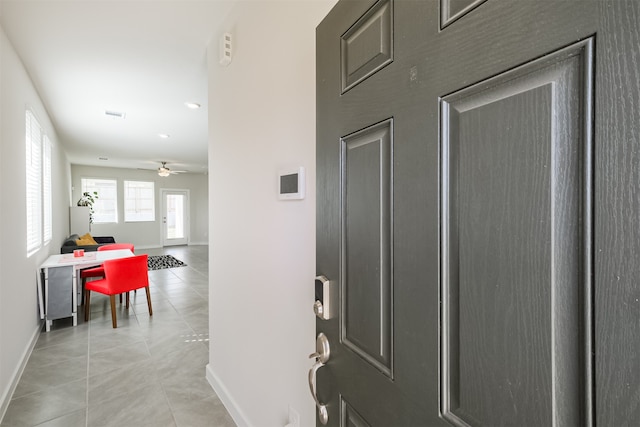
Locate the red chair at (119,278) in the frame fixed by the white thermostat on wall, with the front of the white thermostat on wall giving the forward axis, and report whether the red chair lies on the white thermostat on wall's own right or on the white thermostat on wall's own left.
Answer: on the white thermostat on wall's own right

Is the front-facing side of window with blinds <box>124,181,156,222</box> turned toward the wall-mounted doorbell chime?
yes

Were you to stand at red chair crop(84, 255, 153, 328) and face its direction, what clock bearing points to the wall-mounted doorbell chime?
The wall-mounted doorbell chime is roughly at 7 o'clock from the red chair.

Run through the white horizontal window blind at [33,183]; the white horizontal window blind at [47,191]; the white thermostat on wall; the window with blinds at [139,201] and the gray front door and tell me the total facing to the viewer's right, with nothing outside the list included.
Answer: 2

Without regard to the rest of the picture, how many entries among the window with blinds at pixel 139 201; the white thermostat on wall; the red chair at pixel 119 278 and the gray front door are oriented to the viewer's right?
0

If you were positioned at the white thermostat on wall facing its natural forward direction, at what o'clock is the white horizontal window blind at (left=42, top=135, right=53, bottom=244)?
The white horizontal window blind is roughly at 3 o'clock from the white thermostat on wall.

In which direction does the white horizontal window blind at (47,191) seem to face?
to the viewer's right

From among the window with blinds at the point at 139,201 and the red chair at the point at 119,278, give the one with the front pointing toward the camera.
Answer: the window with blinds

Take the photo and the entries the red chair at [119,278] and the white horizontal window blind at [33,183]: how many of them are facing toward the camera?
0

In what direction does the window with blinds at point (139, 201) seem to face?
toward the camera

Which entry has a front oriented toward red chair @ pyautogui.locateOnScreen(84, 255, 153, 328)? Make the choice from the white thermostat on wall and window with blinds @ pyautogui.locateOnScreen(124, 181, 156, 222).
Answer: the window with blinds

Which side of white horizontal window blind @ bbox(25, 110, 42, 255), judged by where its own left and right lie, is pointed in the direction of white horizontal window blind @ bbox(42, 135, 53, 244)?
left

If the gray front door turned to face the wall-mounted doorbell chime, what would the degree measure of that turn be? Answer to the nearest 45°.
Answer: approximately 90° to its right

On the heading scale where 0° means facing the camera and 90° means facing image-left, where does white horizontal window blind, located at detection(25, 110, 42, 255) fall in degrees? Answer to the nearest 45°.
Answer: approximately 270°

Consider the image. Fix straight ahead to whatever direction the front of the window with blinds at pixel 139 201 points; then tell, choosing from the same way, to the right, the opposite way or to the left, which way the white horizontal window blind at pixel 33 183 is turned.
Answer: to the left

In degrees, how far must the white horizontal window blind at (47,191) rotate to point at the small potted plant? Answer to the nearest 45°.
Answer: approximately 90° to its left

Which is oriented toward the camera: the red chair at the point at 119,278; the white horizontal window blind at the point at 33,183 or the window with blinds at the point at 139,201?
the window with blinds

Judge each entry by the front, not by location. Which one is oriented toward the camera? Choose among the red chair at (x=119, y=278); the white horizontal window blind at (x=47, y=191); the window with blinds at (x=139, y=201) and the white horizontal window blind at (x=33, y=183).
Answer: the window with blinds
